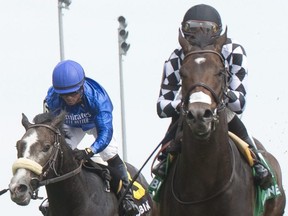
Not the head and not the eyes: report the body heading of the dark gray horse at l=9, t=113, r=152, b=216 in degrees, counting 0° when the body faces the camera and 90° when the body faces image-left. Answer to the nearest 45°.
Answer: approximately 45°

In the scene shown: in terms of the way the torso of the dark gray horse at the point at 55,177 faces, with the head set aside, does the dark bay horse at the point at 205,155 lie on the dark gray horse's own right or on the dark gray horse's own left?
on the dark gray horse's own left

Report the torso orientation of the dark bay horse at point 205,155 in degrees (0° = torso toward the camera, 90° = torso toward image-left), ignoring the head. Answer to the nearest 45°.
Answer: approximately 0°
